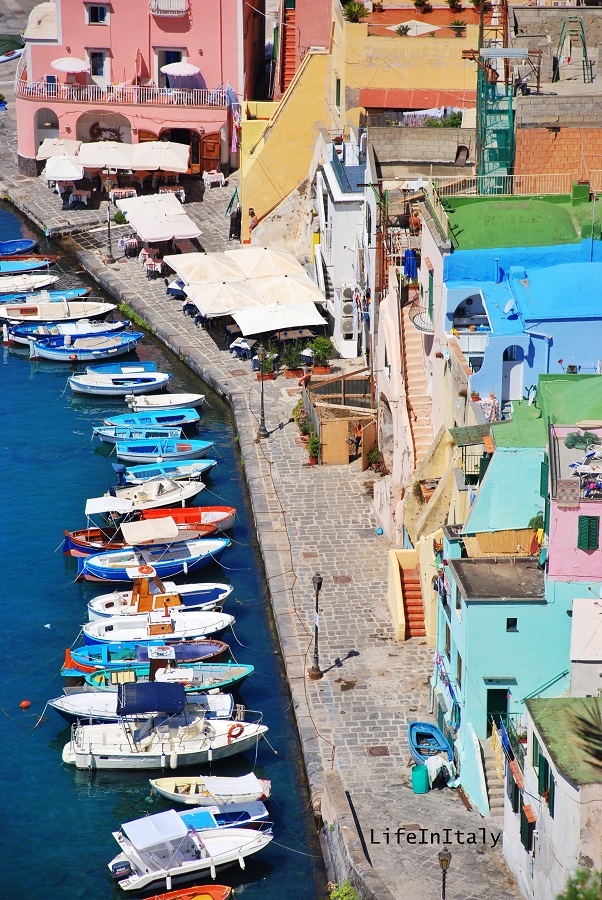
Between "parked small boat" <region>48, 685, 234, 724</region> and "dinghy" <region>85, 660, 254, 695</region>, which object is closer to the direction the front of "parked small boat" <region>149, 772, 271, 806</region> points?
the parked small boat

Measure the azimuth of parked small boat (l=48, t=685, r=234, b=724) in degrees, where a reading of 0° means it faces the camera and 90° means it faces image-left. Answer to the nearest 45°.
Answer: approximately 90°

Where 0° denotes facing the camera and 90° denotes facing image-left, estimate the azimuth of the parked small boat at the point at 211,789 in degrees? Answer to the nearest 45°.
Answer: approximately 90°

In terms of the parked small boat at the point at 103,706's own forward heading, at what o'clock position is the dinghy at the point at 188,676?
The dinghy is roughly at 5 o'clock from the parked small boat.

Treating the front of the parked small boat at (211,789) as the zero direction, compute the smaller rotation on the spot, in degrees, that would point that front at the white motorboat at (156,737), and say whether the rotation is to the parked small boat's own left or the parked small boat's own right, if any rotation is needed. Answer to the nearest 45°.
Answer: approximately 45° to the parked small boat's own right
